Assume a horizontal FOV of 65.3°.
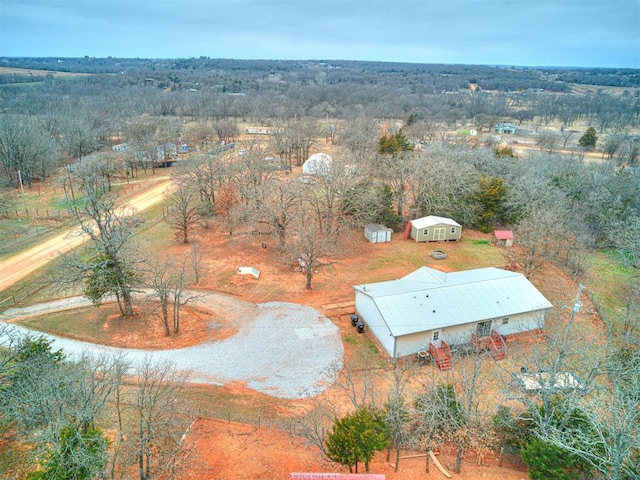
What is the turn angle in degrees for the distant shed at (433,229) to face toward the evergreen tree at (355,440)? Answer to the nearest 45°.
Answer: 0° — it already faces it

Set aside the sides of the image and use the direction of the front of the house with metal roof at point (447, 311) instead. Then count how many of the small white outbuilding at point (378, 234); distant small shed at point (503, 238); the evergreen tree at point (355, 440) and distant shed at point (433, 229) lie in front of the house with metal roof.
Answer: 1

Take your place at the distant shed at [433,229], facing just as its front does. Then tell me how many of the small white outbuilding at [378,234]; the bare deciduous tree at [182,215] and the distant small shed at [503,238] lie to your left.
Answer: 1

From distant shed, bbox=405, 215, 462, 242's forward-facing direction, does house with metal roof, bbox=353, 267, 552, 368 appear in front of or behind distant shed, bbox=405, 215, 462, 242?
in front

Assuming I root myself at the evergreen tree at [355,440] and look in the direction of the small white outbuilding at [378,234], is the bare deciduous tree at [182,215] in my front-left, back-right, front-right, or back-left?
front-left

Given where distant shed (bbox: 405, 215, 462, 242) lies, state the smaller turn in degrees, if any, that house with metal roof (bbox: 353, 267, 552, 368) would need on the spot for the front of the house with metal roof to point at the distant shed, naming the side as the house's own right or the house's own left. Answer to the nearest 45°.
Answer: approximately 180°

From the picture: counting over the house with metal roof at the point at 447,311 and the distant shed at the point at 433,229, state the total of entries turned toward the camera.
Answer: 2

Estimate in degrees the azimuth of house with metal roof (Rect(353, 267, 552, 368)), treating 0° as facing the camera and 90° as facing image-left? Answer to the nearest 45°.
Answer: approximately 0°

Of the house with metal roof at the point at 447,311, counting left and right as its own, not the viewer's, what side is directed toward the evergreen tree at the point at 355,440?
front

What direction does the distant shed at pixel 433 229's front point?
toward the camera

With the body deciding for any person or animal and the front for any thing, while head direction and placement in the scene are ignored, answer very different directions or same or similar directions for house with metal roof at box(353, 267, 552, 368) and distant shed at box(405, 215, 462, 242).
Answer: same or similar directions

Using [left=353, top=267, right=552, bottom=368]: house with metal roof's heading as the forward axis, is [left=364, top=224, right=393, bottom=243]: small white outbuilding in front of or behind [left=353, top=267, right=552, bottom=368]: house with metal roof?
behind

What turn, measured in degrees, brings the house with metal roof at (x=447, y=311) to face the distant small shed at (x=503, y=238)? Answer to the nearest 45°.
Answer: approximately 180°
